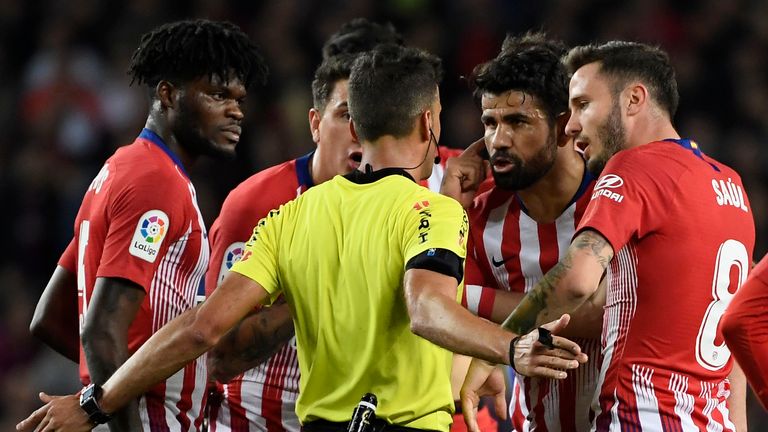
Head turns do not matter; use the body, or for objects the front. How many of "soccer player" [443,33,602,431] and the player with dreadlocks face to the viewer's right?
1

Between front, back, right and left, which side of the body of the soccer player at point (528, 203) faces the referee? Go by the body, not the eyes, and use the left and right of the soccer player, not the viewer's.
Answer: front

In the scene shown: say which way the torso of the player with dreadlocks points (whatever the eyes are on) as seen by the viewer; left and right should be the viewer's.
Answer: facing to the right of the viewer

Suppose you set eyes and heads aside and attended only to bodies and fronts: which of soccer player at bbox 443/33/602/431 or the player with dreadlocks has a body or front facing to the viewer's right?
the player with dreadlocks

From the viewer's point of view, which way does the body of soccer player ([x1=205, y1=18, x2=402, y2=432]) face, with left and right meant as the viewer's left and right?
facing the viewer and to the right of the viewer

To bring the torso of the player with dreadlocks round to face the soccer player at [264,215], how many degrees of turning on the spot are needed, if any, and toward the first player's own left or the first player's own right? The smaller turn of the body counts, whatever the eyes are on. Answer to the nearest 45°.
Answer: approximately 45° to the first player's own left

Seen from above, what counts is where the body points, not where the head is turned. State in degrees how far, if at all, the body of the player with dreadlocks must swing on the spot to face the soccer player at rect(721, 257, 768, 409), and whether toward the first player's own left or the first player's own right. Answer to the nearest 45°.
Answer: approximately 45° to the first player's own right

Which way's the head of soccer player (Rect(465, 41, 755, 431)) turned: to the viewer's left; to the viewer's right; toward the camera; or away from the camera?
to the viewer's left

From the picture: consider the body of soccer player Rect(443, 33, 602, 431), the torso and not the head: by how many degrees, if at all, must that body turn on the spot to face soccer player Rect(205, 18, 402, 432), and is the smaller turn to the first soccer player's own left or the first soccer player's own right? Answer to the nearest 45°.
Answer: approximately 45° to the first soccer player's own right

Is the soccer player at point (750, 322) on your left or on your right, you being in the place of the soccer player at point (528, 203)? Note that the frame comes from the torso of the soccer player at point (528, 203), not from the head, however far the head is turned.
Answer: on your left
